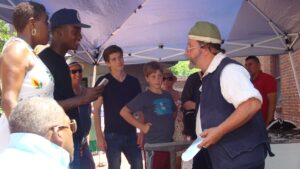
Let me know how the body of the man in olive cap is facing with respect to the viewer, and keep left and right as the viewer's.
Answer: facing to the left of the viewer

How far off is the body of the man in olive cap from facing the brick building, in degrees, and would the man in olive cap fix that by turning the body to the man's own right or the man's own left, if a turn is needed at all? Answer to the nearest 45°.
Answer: approximately 90° to the man's own right

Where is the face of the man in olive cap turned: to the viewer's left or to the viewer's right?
to the viewer's left

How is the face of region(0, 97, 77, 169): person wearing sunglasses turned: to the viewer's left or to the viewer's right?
to the viewer's right

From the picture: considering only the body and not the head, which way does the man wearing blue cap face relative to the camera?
to the viewer's right

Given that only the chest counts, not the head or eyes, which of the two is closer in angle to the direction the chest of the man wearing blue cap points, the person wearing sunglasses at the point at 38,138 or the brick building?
the brick building

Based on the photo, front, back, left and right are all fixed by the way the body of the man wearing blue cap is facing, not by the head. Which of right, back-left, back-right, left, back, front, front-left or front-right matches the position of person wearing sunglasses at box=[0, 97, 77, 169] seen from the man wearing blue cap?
right

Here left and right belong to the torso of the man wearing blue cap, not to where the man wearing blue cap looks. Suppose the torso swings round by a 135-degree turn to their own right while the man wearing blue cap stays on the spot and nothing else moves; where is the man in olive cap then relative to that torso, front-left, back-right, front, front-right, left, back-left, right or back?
left

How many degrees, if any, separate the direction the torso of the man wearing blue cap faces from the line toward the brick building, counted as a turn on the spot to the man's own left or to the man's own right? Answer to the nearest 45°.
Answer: approximately 45° to the man's own left

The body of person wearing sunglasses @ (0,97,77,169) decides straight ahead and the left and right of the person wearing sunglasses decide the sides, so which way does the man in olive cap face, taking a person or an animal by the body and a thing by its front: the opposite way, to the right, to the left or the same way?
to the left

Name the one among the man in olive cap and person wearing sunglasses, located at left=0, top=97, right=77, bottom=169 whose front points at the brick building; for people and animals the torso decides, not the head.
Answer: the person wearing sunglasses

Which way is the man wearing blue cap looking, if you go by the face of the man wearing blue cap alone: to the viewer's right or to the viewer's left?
to the viewer's right

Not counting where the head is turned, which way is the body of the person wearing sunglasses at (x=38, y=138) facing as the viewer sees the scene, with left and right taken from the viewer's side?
facing away from the viewer and to the right of the viewer
